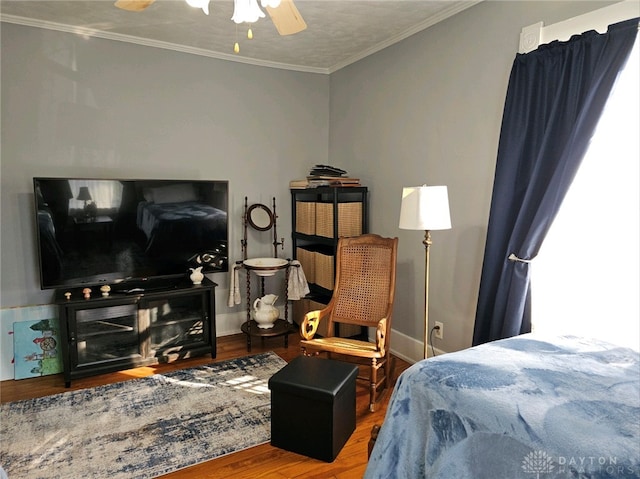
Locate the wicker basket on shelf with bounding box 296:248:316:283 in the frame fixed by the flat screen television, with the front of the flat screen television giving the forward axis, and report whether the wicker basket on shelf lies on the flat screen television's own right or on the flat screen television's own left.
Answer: on the flat screen television's own left

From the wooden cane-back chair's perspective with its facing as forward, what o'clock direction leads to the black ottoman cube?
The black ottoman cube is roughly at 11 o'clock from the wooden cane-back chair.

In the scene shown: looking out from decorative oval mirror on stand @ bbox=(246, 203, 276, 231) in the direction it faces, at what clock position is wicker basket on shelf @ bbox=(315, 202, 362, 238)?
The wicker basket on shelf is roughly at 10 o'clock from the decorative oval mirror on stand.

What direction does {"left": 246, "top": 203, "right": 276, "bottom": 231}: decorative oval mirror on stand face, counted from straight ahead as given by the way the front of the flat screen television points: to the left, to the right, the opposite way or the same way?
the same way

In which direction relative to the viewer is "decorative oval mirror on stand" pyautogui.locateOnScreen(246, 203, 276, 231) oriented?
toward the camera

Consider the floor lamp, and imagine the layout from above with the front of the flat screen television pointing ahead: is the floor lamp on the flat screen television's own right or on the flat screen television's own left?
on the flat screen television's own left

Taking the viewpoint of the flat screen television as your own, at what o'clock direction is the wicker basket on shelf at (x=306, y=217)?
The wicker basket on shelf is roughly at 9 o'clock from the flat screen television.

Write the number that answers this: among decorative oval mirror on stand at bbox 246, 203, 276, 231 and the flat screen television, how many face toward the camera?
2

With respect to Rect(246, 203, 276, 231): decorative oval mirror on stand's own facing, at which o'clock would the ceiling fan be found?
The ceiling fan is roughly at 12 o'clock from the decorative oval mirror on stand.

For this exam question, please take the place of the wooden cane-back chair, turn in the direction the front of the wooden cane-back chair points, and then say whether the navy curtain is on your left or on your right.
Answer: on your left

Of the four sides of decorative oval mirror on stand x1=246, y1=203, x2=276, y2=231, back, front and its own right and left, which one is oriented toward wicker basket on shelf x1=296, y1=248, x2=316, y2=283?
left

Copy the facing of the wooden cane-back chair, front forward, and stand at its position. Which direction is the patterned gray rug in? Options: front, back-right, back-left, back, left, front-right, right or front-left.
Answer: front

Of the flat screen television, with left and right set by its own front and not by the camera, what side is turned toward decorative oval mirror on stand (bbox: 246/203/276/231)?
left

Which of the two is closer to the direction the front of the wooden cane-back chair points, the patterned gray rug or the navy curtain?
the patterned gray rug

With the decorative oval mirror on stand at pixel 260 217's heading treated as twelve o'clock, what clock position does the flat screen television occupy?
The flat screen television is roughly at 2 o'clock from the decorative oval mirror on stand.

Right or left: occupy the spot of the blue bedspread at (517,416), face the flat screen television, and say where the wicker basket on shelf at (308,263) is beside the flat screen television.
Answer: right
